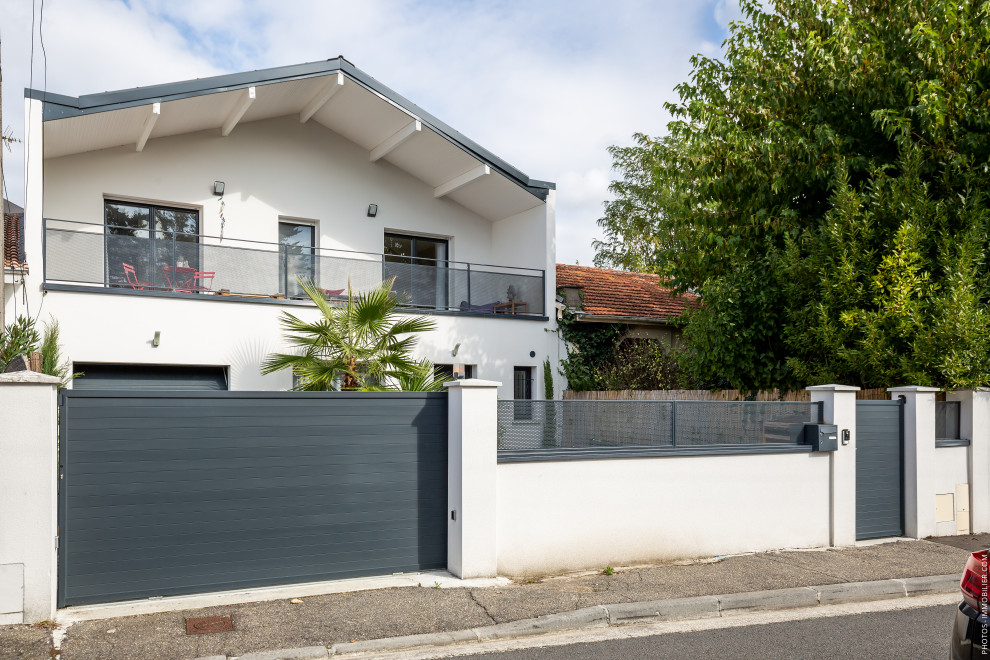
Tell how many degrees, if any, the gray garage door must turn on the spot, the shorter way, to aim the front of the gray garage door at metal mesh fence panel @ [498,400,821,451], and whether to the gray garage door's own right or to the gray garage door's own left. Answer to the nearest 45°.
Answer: approximately 45° to the gray garage door's own left

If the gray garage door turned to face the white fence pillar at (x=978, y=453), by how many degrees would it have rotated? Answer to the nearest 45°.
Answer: approximately 45° to its left

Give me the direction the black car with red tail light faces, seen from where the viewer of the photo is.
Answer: facing away from the viewer and to the right of the viewer

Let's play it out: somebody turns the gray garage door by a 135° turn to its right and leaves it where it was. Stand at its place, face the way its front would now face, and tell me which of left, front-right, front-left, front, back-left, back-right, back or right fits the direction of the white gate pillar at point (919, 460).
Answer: back

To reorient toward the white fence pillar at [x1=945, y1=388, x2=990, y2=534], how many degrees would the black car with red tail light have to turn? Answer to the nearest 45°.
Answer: approximately 45° to its left

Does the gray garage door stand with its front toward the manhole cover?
yes

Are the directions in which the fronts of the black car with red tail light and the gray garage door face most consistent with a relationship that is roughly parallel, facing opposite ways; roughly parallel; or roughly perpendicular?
roughly perpendicular

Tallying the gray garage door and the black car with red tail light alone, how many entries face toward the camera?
1

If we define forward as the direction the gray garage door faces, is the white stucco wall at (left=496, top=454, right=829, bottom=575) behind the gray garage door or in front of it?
in front

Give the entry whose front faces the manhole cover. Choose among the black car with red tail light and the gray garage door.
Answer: the gray garage door
